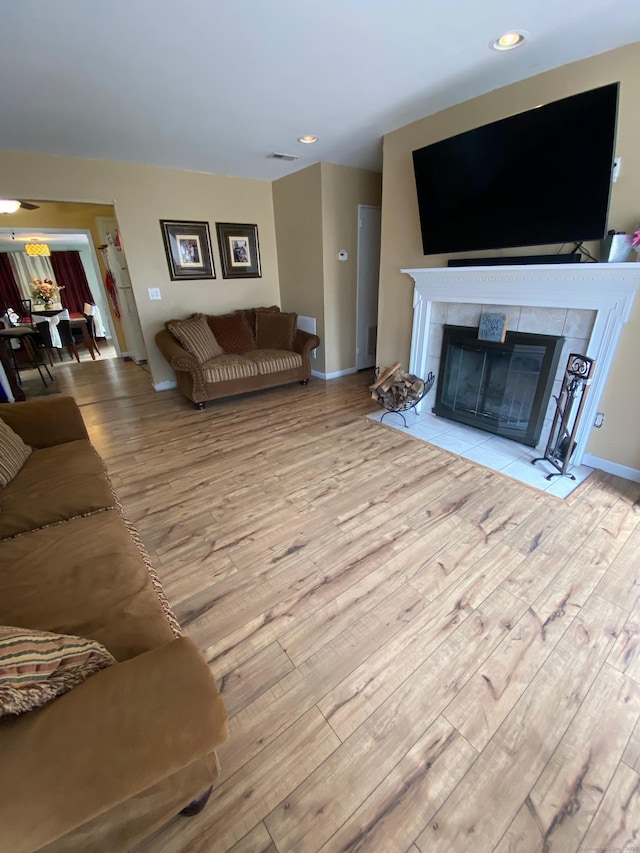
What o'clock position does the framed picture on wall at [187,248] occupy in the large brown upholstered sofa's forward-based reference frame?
The framed picture on wall is roughly at 10 o'clock from the large brown upholstered sofa.

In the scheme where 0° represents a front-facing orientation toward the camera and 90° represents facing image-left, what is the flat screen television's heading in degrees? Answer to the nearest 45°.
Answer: approximately 45°

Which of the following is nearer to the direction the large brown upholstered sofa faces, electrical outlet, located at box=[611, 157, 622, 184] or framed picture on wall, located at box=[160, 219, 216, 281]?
the electrical outlet

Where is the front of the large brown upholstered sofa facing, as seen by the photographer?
facing to the right of the viewer

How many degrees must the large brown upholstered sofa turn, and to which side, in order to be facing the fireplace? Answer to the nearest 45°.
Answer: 0° — it already faces it

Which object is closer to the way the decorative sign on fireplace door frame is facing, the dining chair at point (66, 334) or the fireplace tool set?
the dining chair

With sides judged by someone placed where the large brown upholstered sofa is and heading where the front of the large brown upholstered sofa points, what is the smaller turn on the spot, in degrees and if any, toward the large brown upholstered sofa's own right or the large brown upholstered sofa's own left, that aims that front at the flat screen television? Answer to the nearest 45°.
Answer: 0° — it already faces it

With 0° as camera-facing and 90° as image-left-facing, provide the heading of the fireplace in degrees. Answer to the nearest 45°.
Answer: approximately 45°
